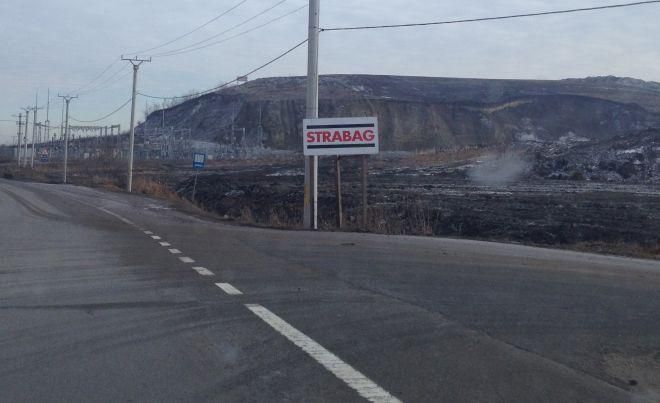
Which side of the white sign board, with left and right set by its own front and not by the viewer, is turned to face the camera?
front
